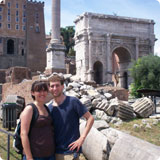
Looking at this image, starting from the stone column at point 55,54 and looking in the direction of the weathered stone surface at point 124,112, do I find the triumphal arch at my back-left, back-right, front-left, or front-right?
back-left

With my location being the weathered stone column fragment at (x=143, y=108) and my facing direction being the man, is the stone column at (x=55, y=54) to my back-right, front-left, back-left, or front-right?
back-right

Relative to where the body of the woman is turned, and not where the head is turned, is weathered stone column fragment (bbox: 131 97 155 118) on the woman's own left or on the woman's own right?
on the woman's own left

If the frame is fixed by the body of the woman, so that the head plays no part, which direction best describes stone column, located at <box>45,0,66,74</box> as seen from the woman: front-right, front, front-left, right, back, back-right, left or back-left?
back-left

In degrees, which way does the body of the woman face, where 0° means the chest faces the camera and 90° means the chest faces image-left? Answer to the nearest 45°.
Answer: approximately 315°

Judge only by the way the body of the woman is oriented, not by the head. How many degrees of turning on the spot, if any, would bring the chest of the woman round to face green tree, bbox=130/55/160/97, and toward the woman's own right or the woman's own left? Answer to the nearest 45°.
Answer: approximately 90° to the woman's own left
